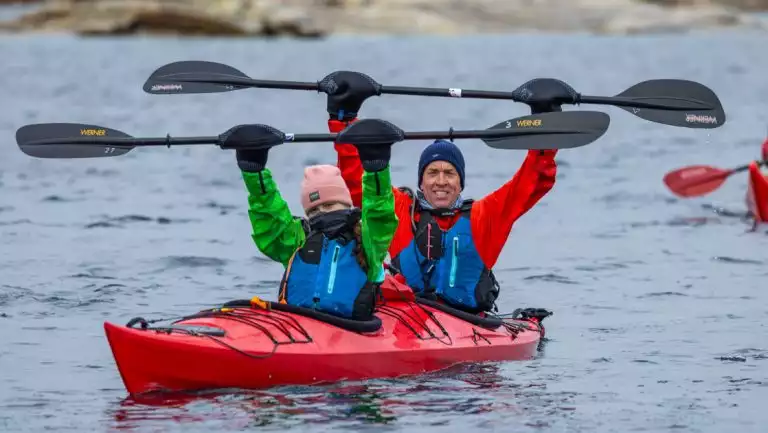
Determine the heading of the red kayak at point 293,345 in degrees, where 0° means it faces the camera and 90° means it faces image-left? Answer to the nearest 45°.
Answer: approximately 45°

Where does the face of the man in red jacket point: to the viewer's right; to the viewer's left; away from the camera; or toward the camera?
toward the camera

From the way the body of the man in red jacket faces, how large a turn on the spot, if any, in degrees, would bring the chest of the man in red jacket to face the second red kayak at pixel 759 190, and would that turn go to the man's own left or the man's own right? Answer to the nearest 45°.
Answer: approximately 135° to the man's own left

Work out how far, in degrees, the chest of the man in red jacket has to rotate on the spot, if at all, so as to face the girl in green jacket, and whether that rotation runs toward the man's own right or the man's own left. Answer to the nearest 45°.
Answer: approximately 45° to the man's own right

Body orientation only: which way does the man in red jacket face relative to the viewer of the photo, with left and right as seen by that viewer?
facing the viewer
